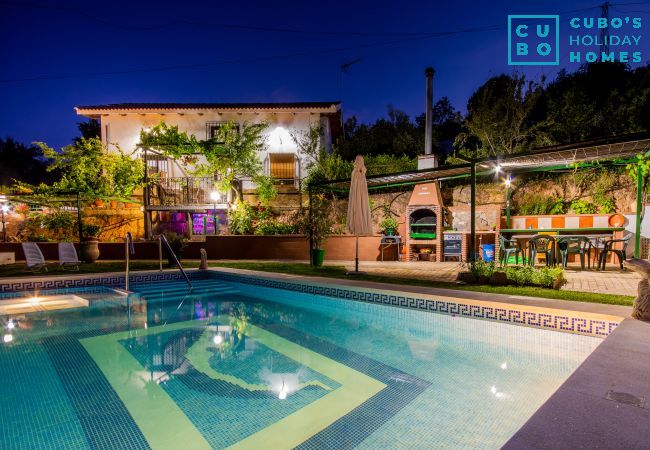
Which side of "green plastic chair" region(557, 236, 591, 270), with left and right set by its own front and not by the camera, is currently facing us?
back

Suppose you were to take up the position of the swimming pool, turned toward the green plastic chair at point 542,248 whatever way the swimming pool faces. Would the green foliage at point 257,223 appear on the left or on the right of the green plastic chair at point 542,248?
left

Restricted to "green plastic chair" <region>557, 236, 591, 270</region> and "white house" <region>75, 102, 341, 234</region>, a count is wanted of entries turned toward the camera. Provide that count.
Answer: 1

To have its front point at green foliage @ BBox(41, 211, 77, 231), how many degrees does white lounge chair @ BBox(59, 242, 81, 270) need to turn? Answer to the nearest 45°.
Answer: approximately 135° to its left

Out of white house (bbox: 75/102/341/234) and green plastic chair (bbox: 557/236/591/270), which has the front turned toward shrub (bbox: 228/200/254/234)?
the white house

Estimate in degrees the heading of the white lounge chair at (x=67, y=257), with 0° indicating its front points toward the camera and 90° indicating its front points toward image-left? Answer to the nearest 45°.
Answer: approximately 315°

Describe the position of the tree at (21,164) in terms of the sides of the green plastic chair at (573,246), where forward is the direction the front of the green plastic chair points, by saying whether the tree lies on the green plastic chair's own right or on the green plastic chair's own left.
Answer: on the green plastic chair's own left

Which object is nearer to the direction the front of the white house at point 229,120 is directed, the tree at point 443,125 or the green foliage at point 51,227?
the green foliage

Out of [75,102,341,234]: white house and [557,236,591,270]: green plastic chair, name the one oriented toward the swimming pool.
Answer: the white house

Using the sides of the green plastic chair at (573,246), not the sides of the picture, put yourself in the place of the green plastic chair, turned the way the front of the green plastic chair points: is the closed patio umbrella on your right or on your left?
on your left
